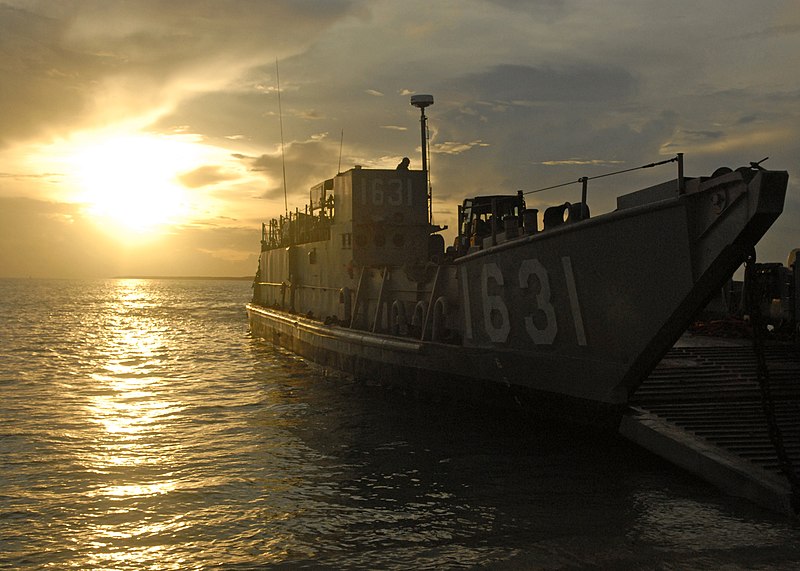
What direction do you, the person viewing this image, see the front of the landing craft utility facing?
facing the viewer and to the right of the viewer
